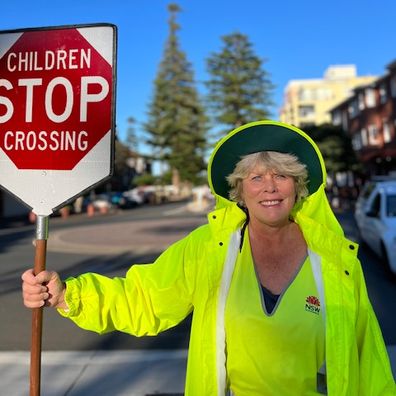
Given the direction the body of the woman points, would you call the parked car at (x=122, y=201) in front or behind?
behind

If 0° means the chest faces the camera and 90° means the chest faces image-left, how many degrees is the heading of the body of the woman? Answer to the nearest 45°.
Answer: approximately 0°

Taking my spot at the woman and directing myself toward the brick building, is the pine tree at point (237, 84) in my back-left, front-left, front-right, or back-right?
front-left

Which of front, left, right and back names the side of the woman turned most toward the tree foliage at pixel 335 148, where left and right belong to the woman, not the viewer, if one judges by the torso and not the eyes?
back

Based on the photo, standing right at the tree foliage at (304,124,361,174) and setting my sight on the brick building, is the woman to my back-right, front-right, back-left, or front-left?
back-right

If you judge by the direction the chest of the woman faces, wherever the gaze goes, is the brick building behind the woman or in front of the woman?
behind

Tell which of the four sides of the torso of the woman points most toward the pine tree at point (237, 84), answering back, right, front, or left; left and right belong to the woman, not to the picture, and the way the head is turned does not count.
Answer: back

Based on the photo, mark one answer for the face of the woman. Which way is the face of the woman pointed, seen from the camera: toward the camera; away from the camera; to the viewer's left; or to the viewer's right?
toward the camera
